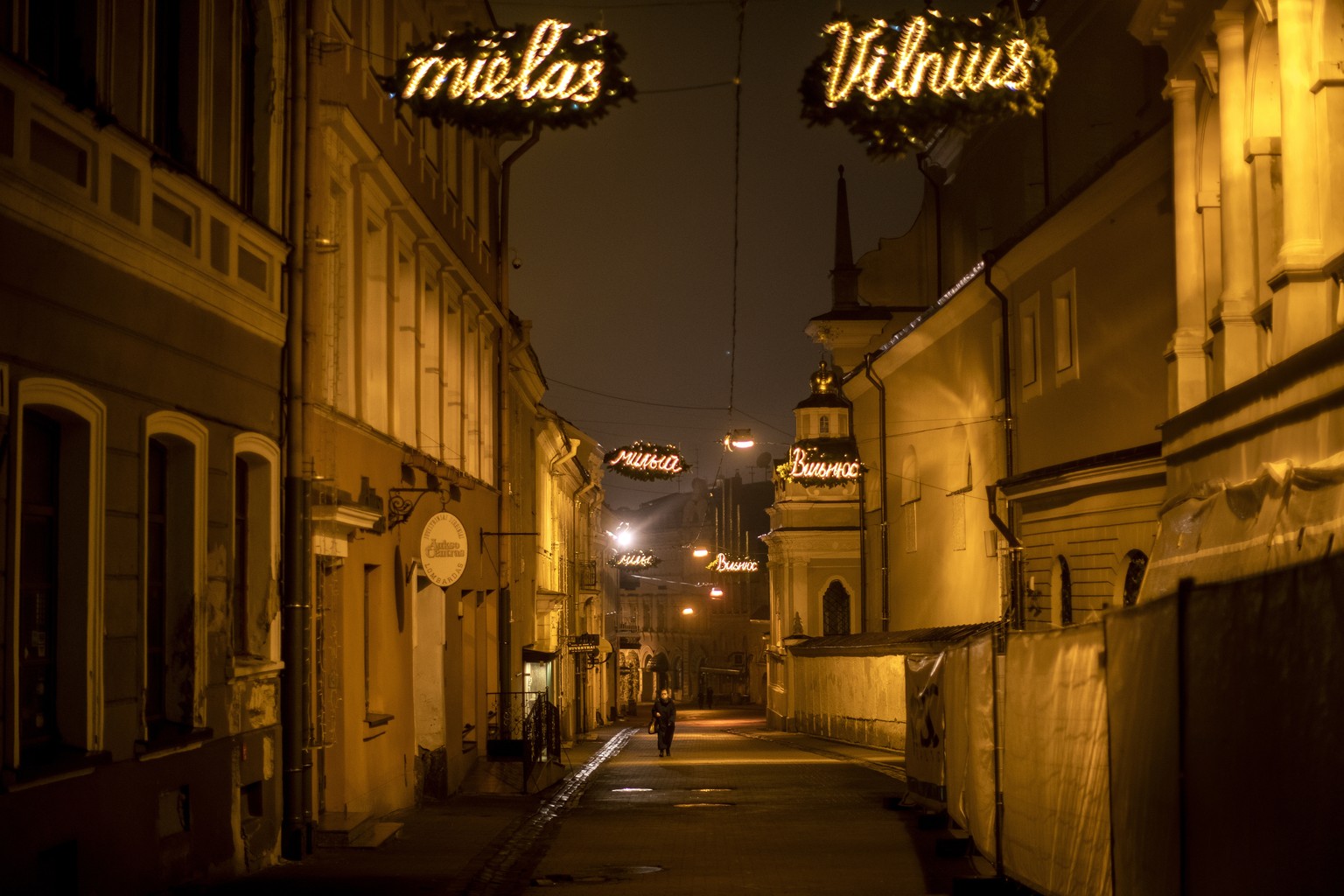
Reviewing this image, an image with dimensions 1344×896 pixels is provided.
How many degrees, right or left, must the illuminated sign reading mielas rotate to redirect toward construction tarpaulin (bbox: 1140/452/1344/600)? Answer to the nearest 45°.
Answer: approximately 90° to its left

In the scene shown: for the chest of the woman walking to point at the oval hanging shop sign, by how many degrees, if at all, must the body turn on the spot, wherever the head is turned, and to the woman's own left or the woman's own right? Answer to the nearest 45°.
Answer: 0° — they already face it
